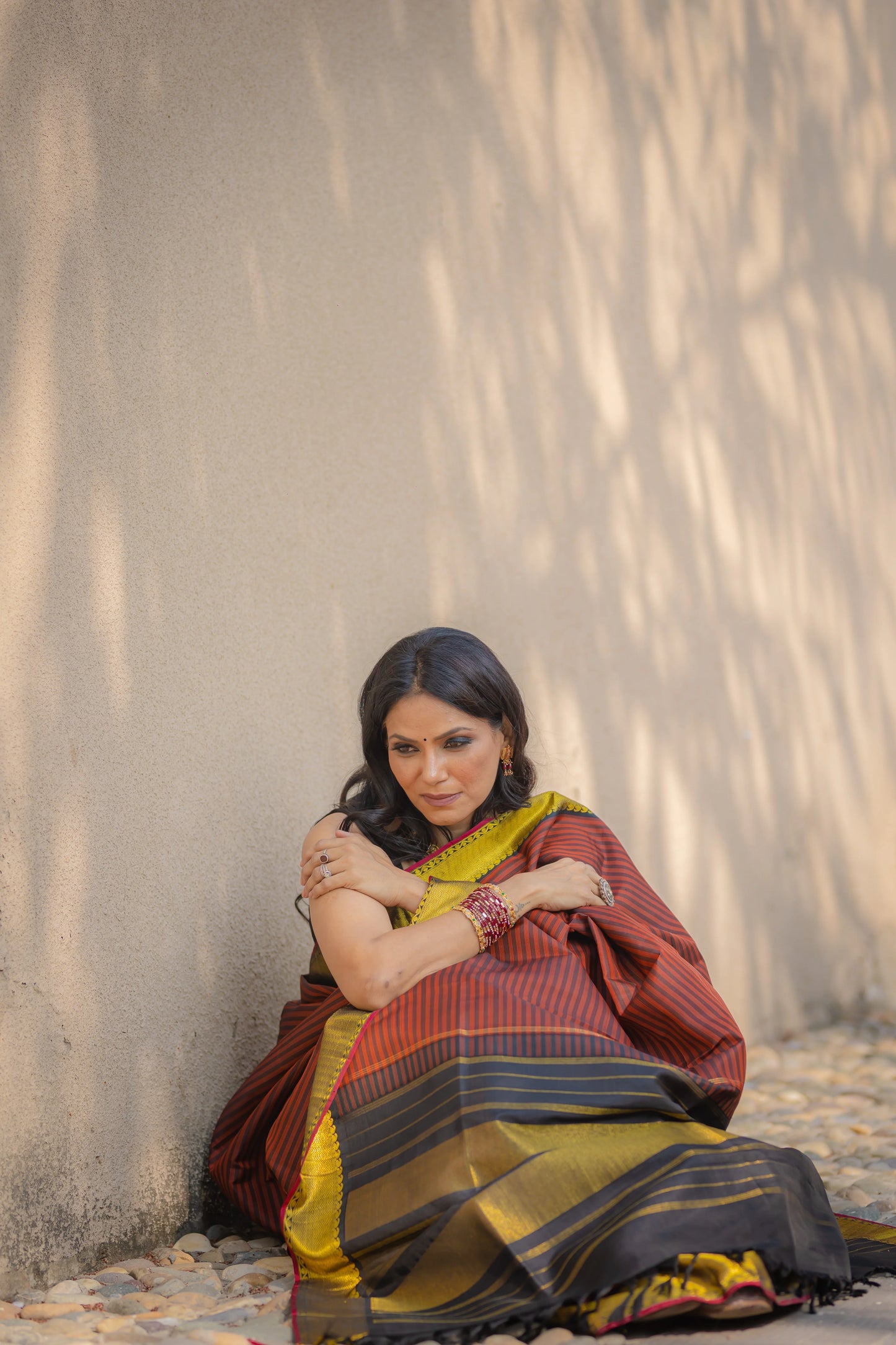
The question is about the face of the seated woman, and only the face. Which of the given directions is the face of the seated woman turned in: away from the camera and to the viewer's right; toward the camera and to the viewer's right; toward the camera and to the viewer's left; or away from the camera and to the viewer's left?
toward the camera and to the viewer's left

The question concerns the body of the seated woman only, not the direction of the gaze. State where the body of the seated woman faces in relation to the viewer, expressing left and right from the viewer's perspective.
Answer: facing the viewer
